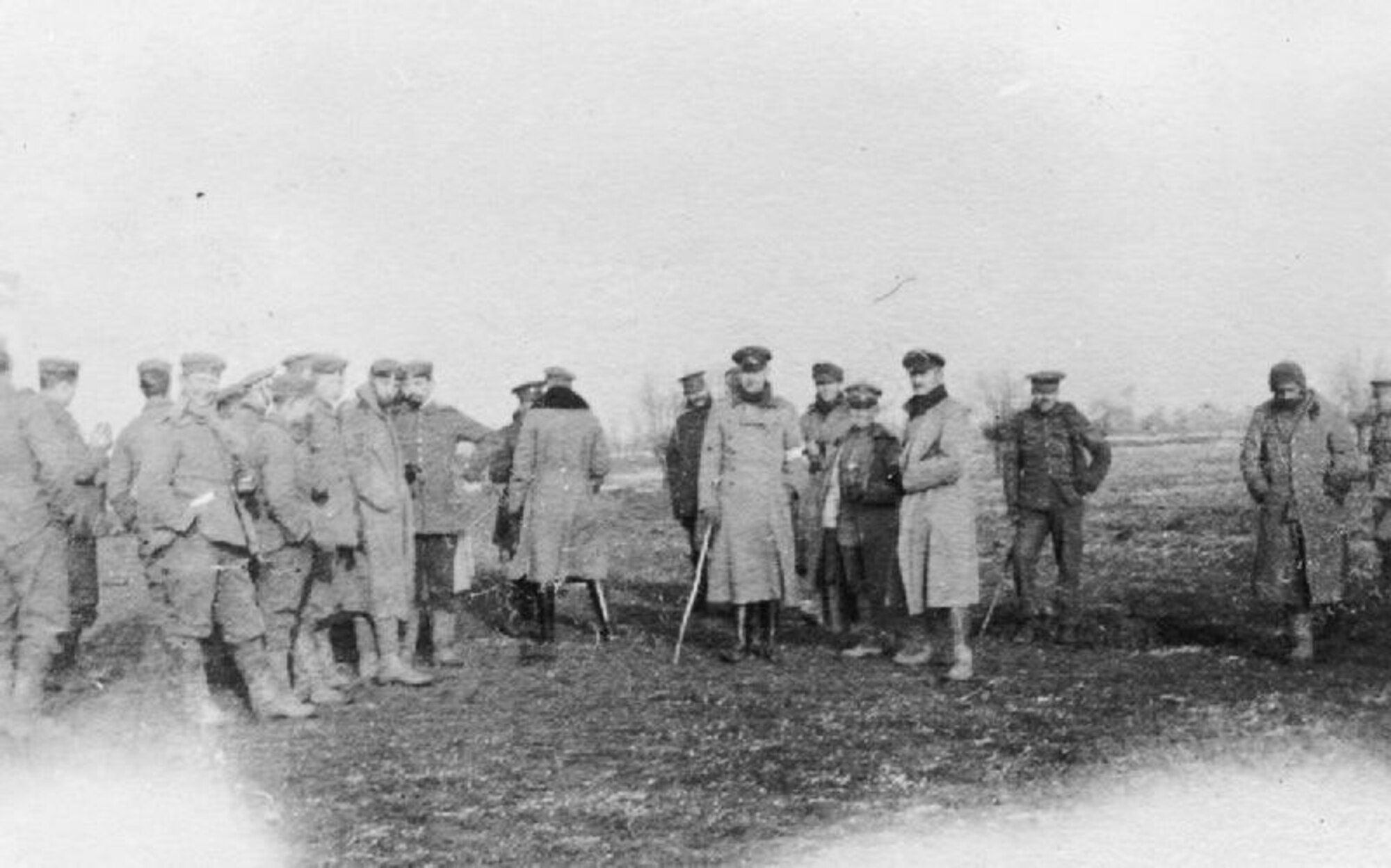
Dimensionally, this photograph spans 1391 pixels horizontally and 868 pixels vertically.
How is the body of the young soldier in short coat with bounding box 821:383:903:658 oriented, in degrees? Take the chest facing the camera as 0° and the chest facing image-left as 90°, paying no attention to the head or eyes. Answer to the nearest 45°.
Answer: approximately 45°

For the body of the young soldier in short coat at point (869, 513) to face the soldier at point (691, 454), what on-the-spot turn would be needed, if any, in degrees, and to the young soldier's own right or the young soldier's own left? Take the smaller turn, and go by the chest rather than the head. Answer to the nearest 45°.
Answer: approximately 90° to the young soldier's own right

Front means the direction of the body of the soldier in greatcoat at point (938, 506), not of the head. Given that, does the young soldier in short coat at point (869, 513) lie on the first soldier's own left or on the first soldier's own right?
on the first soldier's own right

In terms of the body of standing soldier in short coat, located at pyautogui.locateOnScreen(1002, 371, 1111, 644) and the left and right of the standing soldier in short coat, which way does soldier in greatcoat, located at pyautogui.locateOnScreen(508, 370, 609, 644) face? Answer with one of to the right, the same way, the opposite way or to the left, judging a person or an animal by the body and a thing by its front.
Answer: the opposite way
